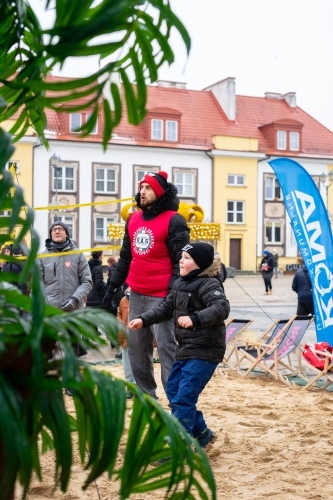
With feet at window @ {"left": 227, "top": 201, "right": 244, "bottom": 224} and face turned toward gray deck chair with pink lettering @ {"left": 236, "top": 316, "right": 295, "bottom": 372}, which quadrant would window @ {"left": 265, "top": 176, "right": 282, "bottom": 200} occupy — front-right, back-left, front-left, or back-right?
back-left

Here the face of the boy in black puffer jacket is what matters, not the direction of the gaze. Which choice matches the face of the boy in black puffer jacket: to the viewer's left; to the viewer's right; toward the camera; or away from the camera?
to the viewer's left

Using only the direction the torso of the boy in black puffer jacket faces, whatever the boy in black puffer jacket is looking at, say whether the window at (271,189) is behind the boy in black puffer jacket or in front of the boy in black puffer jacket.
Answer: behind

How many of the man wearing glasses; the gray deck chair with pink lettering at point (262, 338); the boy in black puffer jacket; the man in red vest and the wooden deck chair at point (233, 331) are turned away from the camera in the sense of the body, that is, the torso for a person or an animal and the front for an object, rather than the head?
0

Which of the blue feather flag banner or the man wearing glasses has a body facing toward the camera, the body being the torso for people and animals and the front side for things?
the man wearing glasses

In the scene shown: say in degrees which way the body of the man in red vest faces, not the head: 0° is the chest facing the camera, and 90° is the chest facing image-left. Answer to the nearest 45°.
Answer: approximately 45°

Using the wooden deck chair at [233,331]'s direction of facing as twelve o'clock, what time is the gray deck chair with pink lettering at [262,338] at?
The gray deck chair with pink lettering is roughly at 9 o'clock from the wooden deck chair.

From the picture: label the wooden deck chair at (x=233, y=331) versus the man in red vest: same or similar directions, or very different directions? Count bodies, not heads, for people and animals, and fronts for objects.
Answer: same or similar directions

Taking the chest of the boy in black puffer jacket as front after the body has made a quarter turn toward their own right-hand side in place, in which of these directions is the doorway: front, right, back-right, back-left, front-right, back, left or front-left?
front-right

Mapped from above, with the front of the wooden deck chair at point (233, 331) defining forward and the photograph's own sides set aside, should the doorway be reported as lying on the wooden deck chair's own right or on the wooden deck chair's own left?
on the wooden deck chair's own right

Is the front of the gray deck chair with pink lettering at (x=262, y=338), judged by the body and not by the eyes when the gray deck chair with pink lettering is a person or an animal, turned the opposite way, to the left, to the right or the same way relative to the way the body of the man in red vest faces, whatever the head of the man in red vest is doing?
the same way

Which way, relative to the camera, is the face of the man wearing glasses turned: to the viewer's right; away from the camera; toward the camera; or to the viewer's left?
toward the camera

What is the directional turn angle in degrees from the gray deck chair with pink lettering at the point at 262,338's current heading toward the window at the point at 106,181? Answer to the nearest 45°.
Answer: approximately 135° to its right
